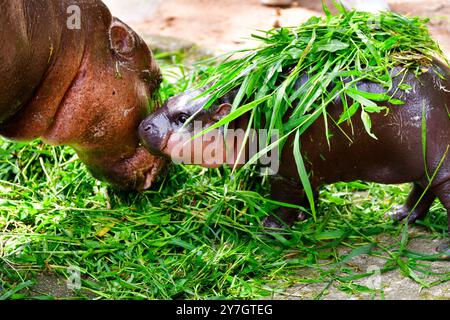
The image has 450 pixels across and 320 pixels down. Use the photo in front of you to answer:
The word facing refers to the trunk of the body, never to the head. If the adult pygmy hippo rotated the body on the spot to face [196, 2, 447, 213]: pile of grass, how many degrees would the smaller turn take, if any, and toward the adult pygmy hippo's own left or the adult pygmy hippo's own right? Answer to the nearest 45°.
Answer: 0° — it already faces it

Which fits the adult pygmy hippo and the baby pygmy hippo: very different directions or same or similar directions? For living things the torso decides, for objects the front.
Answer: very different directions

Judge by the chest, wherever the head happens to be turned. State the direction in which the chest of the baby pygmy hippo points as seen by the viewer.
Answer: to the viewer's left

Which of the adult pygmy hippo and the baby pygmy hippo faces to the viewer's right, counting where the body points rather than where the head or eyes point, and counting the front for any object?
the adult pygmy hippo

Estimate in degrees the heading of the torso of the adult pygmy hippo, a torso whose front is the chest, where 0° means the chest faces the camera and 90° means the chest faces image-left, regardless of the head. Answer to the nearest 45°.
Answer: approximately 270°

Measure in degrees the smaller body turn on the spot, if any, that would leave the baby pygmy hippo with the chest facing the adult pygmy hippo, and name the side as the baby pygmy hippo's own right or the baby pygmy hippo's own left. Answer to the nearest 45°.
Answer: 0° — it already faces it

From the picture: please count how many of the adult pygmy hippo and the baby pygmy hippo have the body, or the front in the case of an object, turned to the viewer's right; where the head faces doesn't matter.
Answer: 1
